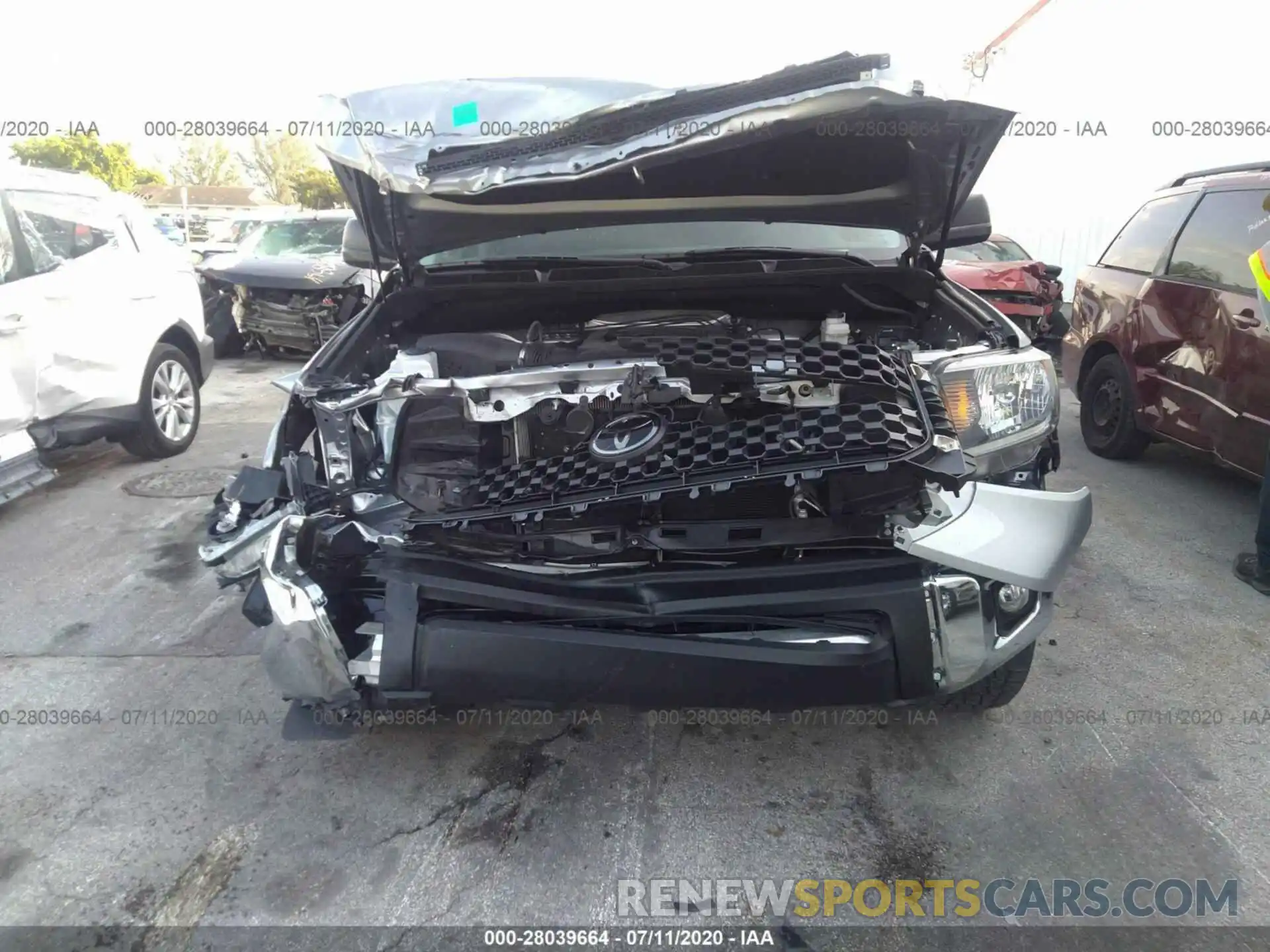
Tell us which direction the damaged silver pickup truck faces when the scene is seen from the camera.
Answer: facing the viewer

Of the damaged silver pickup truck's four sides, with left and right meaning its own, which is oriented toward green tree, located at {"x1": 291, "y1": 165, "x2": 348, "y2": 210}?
back

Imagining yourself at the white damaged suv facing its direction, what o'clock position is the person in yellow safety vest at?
The person in yellow safety vest is roughly at 9 o'clock from the white damaged suv.

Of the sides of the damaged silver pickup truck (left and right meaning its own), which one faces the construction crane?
back

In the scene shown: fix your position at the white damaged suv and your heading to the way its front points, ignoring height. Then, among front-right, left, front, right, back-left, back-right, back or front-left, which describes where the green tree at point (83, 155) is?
back-right

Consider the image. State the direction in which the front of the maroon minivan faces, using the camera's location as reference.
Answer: facing the viewer and to the right of the viewer

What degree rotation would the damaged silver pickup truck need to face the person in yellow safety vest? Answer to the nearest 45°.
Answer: approximately 135° to its left

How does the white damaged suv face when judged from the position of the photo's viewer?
facing the viewer and to the left of the viewer

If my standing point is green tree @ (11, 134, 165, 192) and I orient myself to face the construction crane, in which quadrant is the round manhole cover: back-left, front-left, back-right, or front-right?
front-right

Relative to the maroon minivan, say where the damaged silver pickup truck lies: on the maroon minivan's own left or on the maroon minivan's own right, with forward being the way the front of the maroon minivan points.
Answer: on the maroon minivan's own right

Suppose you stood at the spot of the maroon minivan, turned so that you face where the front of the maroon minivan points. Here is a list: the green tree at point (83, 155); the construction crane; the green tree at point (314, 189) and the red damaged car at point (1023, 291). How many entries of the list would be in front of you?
0

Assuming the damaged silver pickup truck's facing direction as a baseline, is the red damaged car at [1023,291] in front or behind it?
behind

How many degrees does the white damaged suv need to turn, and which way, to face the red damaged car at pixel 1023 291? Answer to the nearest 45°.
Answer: approximately 135° to its left

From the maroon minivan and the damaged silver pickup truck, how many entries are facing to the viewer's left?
0
